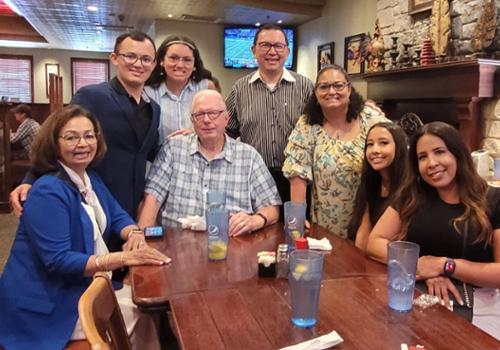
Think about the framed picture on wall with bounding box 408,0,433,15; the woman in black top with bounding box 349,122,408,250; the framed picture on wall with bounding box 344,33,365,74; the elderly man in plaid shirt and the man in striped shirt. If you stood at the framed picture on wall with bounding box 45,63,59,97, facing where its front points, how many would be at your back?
0

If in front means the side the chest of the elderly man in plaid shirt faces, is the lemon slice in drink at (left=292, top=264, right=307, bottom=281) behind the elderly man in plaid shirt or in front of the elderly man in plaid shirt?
in front

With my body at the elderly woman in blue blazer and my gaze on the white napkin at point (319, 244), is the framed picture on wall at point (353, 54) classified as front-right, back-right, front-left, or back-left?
front-left

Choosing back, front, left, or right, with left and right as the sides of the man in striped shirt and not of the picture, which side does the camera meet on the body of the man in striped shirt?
front

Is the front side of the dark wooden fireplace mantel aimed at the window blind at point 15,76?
no

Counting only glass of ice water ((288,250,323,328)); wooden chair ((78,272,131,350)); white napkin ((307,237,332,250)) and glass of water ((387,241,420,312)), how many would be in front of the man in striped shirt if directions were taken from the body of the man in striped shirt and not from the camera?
4

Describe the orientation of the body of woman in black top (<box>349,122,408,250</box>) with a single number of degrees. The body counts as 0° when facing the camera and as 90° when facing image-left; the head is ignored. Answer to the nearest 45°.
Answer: approximately 45°

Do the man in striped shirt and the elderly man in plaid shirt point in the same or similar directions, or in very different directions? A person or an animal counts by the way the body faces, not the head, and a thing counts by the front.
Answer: same or similar directions

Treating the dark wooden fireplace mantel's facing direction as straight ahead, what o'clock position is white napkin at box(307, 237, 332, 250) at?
The white napkin is roughly at 11 o'clock from the dark wooden fireplace mantel.

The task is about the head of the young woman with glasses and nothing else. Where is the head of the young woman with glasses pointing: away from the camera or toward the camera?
toward the camera

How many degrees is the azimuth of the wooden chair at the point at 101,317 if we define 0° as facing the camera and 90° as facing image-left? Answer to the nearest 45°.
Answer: approximately 270°

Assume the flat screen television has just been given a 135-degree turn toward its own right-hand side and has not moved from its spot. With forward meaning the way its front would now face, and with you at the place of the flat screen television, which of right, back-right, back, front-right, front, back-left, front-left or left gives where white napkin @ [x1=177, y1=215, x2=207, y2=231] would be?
back-left

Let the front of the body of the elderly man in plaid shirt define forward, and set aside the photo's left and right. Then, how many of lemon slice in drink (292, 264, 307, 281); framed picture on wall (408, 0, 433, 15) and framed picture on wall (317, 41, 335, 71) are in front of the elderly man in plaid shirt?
1

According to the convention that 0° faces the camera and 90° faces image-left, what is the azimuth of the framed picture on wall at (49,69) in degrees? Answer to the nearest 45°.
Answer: approximately 0°

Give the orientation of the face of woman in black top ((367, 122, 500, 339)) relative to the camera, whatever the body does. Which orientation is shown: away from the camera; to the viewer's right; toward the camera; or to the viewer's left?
toward the camera
